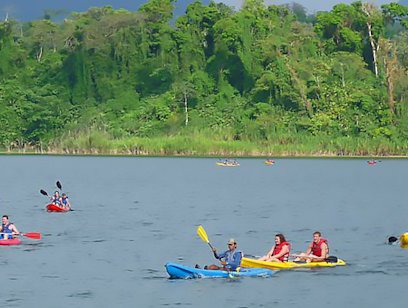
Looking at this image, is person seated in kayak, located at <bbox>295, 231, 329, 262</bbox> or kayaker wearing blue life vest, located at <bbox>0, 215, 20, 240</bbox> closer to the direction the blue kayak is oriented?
the kayaker wearing blue life vest

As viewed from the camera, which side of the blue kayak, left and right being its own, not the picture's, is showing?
left

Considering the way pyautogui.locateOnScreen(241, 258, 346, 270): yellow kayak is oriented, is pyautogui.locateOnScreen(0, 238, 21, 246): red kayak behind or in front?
in front

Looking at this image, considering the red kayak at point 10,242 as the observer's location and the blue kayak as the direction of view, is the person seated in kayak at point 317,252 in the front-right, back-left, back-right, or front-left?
front-left

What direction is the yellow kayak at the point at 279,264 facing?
to the viewer's left

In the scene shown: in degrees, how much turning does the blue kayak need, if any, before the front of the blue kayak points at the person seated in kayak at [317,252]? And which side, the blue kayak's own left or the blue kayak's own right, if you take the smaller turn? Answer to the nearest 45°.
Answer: approximately 135° to the blue kayak's own right
